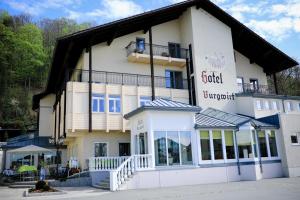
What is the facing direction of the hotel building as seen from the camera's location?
facing the viewer
